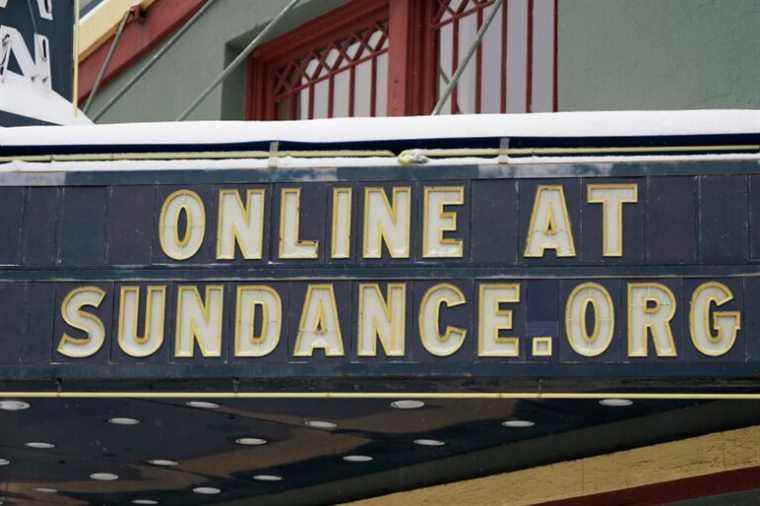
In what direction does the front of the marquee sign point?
toward the camera
